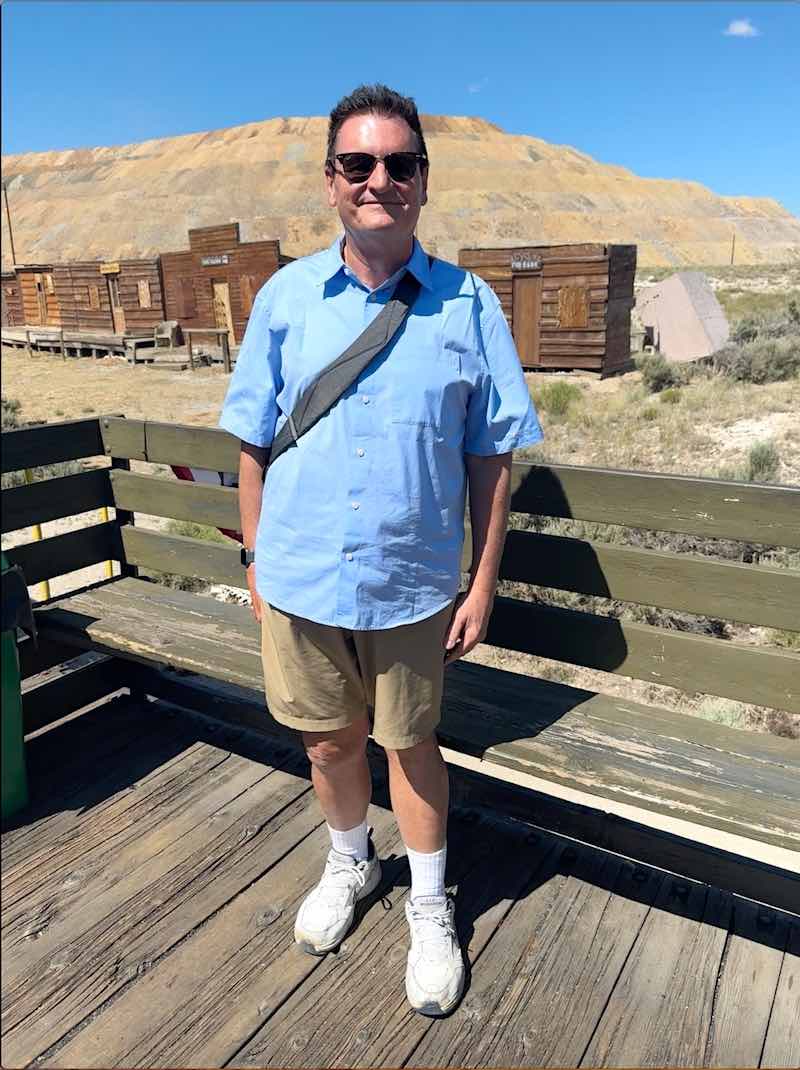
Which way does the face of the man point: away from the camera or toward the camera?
toward the camera

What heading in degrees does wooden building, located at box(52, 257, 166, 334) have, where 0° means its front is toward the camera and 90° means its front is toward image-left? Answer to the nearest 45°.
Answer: approximately 0°

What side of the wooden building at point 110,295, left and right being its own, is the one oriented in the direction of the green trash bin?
front

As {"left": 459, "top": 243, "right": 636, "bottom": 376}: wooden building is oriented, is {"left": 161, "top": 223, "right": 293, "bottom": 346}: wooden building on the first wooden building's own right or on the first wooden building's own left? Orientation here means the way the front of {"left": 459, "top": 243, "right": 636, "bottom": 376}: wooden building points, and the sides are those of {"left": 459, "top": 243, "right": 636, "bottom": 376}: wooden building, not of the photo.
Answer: on the first wooden building's own right

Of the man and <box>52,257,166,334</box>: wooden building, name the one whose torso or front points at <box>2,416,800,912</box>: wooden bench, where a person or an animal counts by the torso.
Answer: the wooden building

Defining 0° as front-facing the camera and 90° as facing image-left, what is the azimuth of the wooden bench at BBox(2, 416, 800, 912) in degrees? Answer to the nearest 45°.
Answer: approximately 45°

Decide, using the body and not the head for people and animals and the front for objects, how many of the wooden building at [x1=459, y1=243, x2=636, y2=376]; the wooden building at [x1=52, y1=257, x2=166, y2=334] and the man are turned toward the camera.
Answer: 3

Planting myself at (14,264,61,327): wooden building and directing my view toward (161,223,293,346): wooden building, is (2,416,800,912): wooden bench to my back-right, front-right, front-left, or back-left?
front-right

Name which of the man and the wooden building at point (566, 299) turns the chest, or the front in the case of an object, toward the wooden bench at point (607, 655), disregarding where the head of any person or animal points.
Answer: the wooden building

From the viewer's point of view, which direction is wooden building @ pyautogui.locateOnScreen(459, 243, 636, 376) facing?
toward the camera

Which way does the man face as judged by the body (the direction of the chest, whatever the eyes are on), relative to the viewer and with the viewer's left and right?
facing the viewer

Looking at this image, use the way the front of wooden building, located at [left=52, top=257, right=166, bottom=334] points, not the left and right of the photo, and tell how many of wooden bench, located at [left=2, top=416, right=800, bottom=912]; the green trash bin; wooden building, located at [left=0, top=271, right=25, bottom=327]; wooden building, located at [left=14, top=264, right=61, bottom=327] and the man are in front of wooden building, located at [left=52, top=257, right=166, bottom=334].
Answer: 3

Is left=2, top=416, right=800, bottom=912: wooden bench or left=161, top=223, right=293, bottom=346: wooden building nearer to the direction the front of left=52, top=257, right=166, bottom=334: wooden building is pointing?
the wooden bench

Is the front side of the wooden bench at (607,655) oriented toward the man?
yes

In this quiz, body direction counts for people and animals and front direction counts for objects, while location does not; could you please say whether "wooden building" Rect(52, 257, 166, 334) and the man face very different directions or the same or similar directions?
same or similar directions
